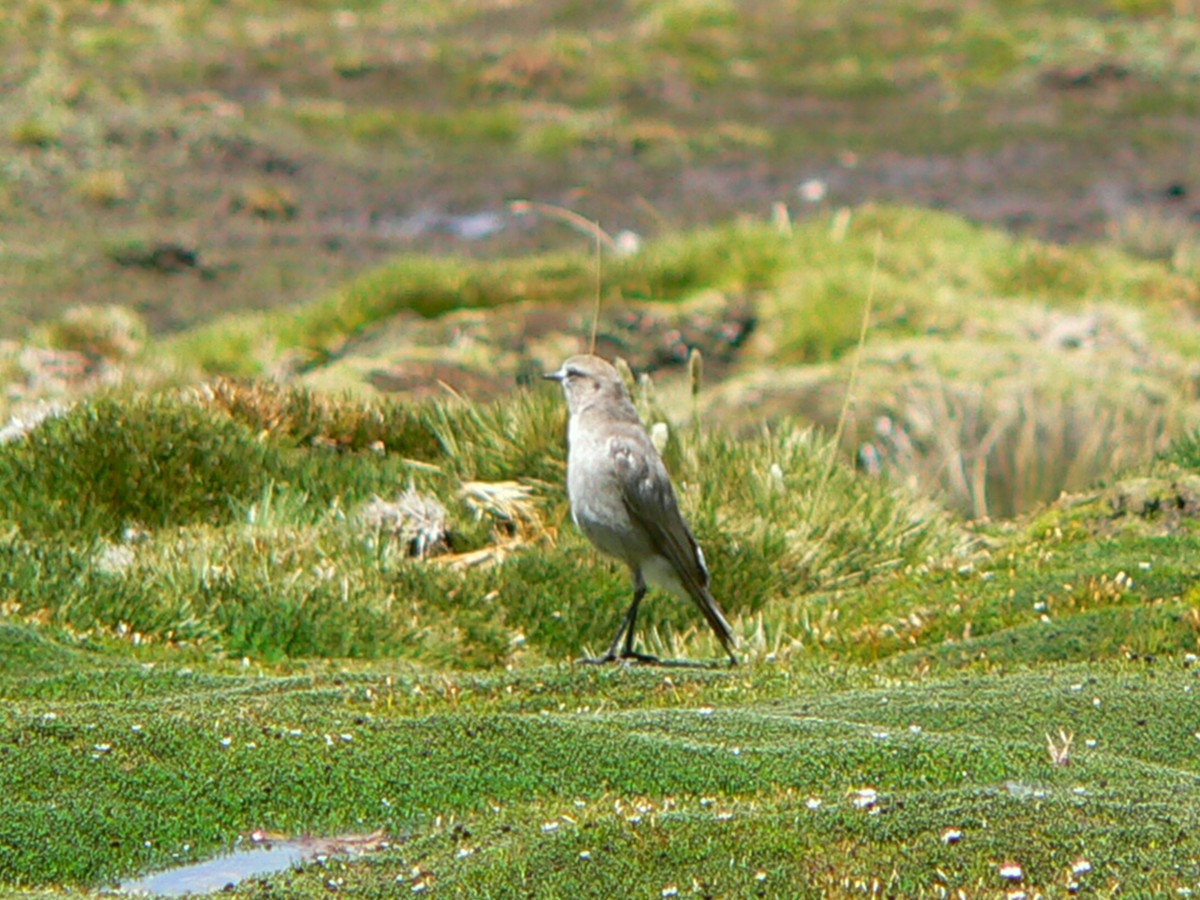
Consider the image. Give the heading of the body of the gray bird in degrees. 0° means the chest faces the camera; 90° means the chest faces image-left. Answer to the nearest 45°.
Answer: approximately 90°
